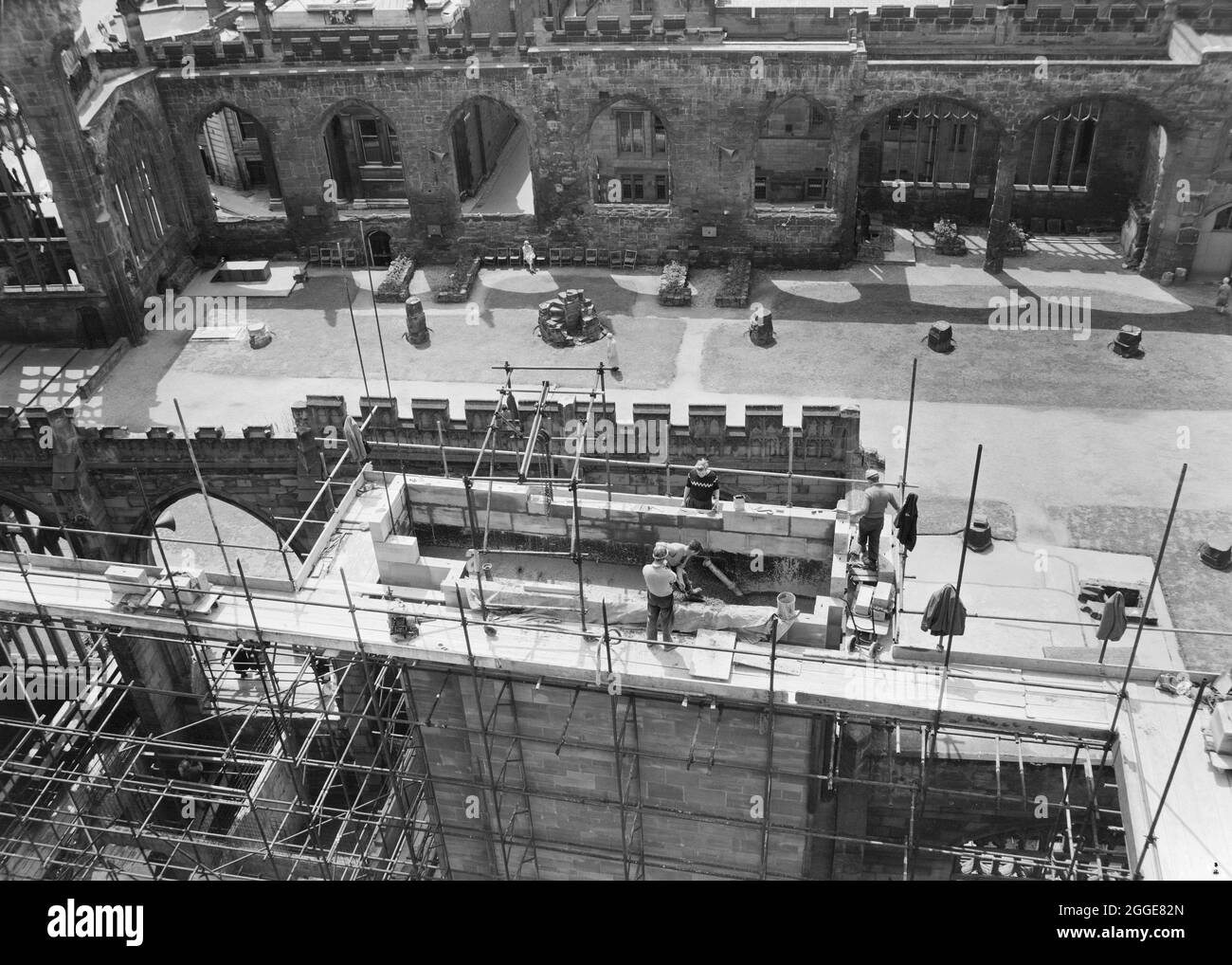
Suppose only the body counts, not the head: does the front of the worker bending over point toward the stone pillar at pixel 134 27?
no

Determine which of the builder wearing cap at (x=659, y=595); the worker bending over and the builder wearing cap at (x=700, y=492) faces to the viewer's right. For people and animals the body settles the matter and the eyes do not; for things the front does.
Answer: the worker bending over

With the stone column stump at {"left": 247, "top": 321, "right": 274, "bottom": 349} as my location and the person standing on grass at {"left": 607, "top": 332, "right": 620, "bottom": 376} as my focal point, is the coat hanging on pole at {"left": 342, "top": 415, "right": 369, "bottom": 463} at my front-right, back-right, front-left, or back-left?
front-right

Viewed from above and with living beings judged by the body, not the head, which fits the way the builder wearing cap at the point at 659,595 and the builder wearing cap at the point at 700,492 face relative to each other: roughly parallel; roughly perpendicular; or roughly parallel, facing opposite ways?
roughly parallel, facing opposite ways

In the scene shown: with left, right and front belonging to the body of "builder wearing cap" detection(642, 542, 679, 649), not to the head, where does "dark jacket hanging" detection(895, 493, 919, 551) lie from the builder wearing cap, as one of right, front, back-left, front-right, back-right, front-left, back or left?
front-right

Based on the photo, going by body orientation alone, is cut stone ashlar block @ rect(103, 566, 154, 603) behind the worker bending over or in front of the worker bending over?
behind

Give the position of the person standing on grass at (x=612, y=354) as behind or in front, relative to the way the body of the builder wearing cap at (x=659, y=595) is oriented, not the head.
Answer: in front

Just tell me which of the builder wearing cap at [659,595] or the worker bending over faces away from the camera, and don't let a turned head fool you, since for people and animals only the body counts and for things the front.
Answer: the builder wearing cap

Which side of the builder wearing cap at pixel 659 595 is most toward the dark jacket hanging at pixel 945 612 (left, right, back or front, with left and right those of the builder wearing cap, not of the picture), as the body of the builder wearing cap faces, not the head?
right

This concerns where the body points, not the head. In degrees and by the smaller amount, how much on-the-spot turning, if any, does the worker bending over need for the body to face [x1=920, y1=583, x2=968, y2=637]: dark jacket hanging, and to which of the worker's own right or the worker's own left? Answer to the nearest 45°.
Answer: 0° — they already face it

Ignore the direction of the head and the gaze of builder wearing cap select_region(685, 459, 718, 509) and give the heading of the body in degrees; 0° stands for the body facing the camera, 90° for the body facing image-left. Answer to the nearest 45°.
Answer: approximately 0°

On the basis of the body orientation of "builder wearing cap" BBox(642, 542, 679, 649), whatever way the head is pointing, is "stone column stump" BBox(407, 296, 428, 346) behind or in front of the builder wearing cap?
in front

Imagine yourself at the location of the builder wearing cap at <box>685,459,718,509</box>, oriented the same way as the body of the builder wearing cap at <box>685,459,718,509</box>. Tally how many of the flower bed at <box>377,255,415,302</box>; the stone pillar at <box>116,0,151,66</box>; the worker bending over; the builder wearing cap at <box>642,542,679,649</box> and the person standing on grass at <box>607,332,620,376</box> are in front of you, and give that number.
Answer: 2

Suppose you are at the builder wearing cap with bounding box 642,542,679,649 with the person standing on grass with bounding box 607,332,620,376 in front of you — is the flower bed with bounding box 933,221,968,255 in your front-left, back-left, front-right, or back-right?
front-right

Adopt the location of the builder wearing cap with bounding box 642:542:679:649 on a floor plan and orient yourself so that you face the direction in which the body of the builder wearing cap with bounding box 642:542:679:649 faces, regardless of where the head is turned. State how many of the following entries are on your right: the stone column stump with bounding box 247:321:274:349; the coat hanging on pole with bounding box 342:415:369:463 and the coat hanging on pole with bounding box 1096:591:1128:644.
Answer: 1

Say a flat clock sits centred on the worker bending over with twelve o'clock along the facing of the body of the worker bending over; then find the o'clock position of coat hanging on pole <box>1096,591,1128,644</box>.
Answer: The coat hanging on pole is roughly at 12 o'clock from the worker bending over.

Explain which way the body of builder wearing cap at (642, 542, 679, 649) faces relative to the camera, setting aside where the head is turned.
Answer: away from the camera

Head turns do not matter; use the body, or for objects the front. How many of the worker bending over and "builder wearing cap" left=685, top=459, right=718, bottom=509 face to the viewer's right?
1

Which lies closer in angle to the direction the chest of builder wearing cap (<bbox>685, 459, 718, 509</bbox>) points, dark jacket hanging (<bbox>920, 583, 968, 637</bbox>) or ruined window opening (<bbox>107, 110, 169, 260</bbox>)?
the dark jacket hanging

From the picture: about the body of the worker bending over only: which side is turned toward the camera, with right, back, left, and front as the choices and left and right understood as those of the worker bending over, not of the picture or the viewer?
right
